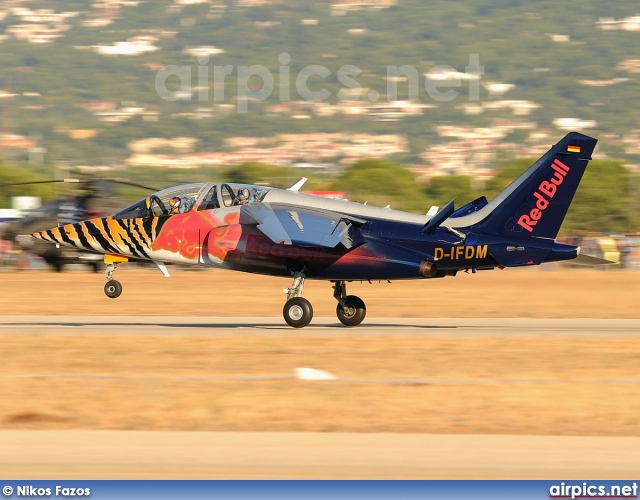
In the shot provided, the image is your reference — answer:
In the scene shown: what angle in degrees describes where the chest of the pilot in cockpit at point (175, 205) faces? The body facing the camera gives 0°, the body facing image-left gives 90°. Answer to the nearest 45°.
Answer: approximately 90°

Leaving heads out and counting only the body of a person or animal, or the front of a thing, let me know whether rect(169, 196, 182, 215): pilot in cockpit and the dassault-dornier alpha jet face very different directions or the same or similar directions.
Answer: same or similar directions

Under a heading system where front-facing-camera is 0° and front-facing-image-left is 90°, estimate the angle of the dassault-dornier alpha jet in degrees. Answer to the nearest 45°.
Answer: approximately 90°
